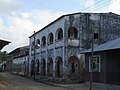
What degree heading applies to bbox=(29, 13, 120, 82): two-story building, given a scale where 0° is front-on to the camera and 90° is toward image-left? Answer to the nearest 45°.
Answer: approximately 45°
